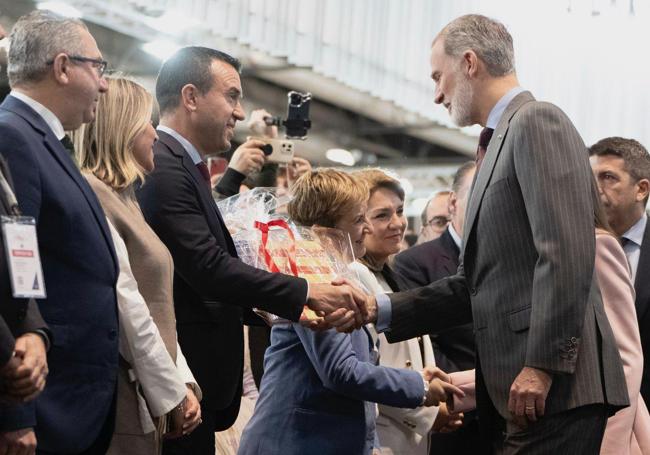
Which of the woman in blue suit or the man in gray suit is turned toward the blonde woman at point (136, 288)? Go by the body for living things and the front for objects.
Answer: the man in gray suit

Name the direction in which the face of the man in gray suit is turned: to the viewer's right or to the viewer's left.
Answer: to the viewer's left

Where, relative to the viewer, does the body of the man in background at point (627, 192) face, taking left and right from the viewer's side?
facing the viewer and to the left of the viewer

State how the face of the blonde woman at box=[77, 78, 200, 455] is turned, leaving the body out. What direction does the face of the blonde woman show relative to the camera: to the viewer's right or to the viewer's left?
to the viewer's right

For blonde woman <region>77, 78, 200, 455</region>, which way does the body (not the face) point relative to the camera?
to the viewer's right

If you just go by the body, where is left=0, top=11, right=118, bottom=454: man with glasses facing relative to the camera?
to the viewer's right

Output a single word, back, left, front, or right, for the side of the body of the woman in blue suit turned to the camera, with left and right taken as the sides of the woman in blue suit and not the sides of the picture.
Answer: right

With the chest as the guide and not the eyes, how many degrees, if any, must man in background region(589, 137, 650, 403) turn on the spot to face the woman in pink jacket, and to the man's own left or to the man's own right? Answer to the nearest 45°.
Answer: approximately 45° to the man's own left

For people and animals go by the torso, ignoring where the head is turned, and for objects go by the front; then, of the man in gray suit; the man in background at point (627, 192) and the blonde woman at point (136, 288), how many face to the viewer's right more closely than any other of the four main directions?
1

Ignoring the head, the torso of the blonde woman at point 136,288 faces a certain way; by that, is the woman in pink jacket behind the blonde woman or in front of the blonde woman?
in front

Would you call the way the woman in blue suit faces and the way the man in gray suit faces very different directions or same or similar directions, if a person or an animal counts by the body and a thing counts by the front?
very different directions

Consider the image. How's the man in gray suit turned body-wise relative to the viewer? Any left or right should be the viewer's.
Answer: facing to the left of the viewer

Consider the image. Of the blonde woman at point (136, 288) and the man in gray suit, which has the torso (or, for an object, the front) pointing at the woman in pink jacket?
the blonde woman

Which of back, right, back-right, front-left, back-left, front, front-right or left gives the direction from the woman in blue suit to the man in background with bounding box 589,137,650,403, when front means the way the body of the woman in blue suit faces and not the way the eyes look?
front-left
